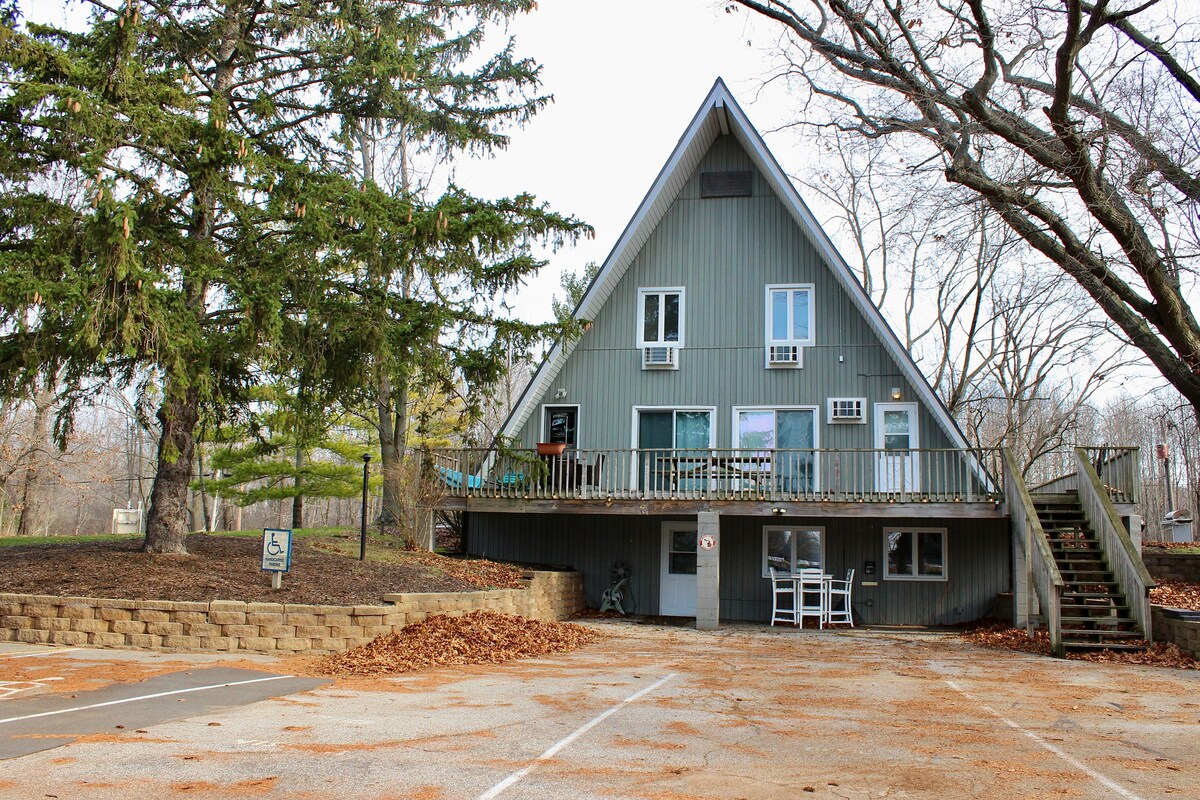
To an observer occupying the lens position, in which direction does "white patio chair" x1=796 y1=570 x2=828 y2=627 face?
facing away from the viewer

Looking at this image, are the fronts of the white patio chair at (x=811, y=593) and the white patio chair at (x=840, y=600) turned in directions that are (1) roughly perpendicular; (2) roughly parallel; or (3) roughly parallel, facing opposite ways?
roughly perpendicular

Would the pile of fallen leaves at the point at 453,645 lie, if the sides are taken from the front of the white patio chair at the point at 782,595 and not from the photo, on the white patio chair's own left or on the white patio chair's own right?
on the white patio chair's own right

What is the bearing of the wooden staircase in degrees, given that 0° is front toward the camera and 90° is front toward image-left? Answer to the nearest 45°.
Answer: approximately 0°

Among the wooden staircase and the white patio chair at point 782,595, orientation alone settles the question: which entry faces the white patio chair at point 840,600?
the white patio chair at point 782,595

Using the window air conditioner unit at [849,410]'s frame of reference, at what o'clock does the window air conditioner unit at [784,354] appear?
the window air conditioner unit at [784,354] is roughly at 3 o'clock from the window air conditioner unit at [849,410].

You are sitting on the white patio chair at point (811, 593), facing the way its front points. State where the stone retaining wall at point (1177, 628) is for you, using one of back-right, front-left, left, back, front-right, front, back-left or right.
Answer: back-right

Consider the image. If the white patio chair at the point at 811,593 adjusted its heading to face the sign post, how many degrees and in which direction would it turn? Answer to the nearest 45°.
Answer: approximately 135° to its left

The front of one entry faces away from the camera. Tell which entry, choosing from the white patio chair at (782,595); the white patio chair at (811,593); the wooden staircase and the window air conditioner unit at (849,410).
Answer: the white patio chair at (811,593)

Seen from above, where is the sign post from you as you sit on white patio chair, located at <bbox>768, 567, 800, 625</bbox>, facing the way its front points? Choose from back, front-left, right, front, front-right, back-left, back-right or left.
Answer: back-right

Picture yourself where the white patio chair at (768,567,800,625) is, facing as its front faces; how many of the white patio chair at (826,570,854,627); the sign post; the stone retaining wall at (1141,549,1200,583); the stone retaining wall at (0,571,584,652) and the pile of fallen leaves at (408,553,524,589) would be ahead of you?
2

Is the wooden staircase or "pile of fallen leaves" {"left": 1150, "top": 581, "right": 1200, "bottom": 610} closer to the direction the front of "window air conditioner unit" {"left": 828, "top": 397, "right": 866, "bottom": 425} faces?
the wooden staircase

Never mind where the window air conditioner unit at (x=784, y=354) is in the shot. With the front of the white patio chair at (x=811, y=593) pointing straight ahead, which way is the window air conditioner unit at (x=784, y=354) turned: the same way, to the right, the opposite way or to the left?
the opposite way

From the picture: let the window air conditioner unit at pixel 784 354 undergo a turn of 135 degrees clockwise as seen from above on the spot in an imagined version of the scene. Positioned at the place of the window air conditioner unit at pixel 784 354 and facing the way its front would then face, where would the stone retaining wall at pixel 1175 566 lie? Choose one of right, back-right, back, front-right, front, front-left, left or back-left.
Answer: back-right

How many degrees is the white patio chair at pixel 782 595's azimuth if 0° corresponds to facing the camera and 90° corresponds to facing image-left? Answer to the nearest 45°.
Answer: approximately 270°

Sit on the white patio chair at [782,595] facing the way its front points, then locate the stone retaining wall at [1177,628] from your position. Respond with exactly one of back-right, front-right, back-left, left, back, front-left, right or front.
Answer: front-right
